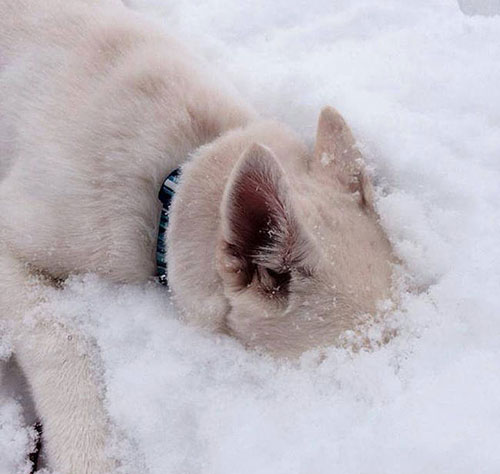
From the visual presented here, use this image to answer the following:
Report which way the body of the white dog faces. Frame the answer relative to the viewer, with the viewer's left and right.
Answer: facing to the right of the viewer
